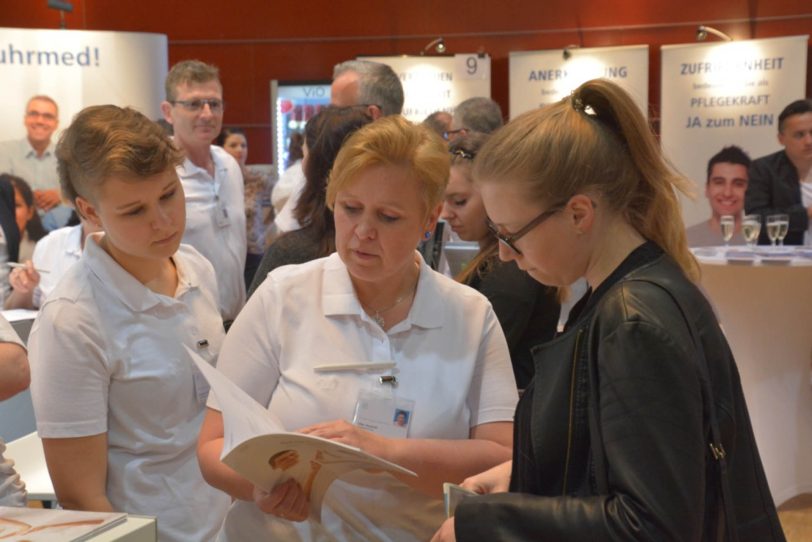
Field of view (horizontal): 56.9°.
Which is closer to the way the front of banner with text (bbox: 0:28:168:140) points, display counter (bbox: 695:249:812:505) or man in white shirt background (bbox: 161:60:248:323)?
the man in white shirt background

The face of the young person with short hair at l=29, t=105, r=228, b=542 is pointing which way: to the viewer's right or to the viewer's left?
to the viewer's right

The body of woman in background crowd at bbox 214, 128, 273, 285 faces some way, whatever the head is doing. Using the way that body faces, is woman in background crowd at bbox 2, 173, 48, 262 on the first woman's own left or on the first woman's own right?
on the first woman's own right

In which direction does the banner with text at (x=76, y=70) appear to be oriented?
toward the camera

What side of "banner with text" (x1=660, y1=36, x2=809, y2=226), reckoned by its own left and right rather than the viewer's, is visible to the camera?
front

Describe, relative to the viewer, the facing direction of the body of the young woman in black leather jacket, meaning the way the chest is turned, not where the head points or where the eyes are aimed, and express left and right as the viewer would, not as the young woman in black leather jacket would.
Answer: facing to the left of the viewer

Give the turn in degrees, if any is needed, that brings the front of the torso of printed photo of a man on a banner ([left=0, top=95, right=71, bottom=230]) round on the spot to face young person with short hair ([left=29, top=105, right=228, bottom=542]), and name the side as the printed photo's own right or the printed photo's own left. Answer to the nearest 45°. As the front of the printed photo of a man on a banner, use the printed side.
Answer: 0° — they already face them

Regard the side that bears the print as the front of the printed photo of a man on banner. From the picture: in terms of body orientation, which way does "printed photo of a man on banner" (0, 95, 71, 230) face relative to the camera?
toward the camera
